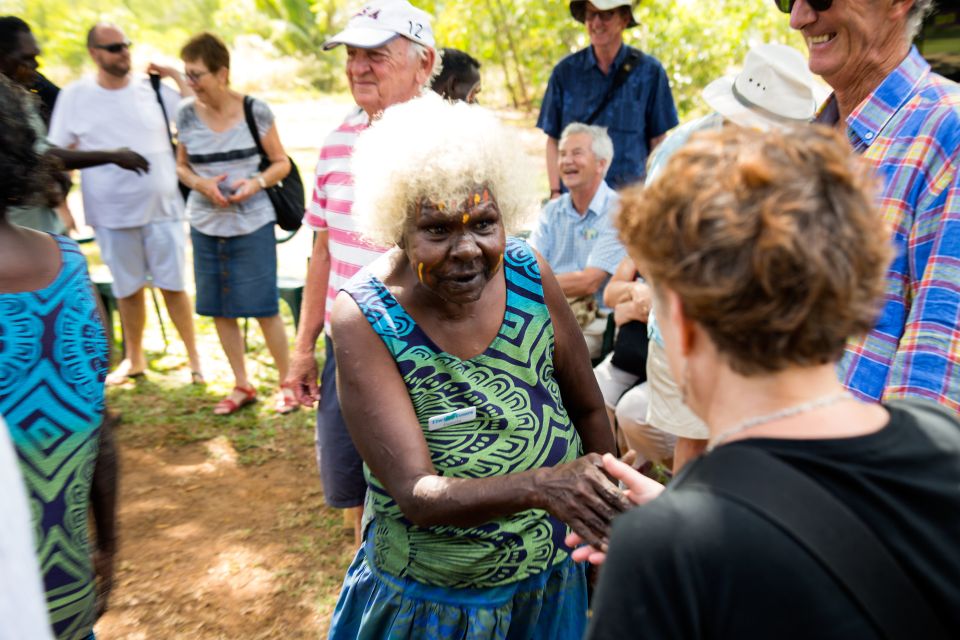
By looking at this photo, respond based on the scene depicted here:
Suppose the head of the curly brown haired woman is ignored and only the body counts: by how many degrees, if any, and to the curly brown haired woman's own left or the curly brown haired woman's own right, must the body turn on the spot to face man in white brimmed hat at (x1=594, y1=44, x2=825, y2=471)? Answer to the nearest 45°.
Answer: approximately 45° to the curly brown haired woman's own right

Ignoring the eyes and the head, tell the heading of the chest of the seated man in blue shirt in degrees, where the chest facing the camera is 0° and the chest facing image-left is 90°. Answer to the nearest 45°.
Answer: approximately 45°

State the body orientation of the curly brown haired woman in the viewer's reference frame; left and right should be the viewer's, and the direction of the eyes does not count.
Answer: facing away from the viewer and to the left of the viewer

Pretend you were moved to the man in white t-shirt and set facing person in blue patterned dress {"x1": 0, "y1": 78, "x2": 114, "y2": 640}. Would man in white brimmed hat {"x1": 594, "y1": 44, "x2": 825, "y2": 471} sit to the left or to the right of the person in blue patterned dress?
left

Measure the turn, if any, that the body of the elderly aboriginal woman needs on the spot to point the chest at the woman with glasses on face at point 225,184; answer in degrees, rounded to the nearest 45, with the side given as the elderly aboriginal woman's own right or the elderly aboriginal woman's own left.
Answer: approximately 180°

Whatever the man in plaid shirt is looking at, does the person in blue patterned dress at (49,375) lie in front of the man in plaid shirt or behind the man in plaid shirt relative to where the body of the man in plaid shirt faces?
in front

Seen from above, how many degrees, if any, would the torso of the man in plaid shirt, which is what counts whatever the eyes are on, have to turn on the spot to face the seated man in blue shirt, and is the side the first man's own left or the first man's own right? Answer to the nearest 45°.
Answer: approximately 90° to the first man's own right

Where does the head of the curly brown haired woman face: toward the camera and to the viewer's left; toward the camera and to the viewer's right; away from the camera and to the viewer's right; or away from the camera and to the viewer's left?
away from the camera and to the viewer's left

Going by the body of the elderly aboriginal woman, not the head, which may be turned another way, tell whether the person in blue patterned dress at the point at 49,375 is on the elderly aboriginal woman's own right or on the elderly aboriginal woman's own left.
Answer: on the elderly aboriginal woman's own right
